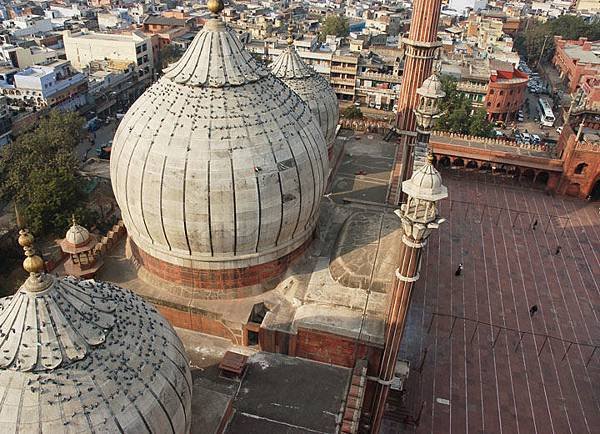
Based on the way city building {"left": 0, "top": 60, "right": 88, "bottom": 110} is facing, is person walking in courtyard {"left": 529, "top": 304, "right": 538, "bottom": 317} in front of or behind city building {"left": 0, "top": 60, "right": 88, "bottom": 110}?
in front

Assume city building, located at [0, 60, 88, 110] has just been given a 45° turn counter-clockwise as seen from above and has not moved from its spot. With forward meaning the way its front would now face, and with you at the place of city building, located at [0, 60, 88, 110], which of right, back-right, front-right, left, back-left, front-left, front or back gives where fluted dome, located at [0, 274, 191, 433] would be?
right

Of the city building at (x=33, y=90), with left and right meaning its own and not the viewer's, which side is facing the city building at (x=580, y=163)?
front

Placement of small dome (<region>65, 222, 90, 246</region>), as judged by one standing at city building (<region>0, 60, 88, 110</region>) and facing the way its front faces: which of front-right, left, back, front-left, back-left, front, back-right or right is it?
front-right

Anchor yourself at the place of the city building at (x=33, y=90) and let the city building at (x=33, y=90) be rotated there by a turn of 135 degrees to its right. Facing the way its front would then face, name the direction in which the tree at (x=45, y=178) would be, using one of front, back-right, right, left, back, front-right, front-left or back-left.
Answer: left

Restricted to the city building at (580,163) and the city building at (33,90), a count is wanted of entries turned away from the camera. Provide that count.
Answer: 0

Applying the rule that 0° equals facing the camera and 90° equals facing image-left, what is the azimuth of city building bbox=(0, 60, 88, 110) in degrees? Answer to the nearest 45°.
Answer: approximately 315°

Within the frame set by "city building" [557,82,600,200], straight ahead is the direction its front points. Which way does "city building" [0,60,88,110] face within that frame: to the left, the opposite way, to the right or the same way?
to the left

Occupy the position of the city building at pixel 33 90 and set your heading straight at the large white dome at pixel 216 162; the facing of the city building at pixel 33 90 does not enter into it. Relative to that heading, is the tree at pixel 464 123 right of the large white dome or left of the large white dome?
left
